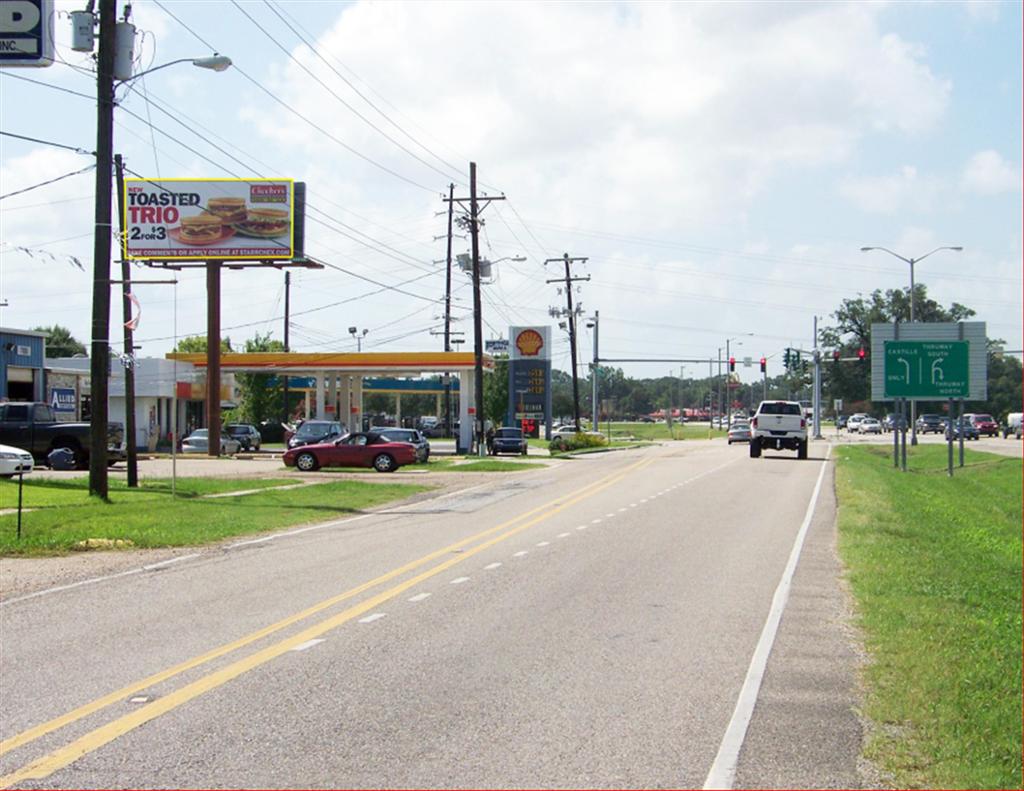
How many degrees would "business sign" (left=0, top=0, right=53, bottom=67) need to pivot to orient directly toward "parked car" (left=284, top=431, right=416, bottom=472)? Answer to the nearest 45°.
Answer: approximately 135° to its left

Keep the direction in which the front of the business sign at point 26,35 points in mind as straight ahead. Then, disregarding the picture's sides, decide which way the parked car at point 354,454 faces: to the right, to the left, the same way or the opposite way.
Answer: to the right

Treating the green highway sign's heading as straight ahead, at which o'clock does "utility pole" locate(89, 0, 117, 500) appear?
The utility pole is roughly at 1 o'clock from the green highway sign.

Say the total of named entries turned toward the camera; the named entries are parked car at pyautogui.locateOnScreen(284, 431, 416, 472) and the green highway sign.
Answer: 1

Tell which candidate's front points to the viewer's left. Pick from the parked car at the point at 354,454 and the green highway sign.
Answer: the parked car

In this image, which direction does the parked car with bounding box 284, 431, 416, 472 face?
to the viewer's left

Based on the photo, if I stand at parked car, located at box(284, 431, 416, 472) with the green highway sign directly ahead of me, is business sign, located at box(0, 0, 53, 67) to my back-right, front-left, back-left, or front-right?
back-right

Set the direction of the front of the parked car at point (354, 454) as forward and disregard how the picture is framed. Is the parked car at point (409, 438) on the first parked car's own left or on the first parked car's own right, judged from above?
on the first parked car's own right

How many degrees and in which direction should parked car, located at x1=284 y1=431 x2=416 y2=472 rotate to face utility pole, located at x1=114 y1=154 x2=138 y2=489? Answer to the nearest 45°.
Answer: approximately 45° to its left
